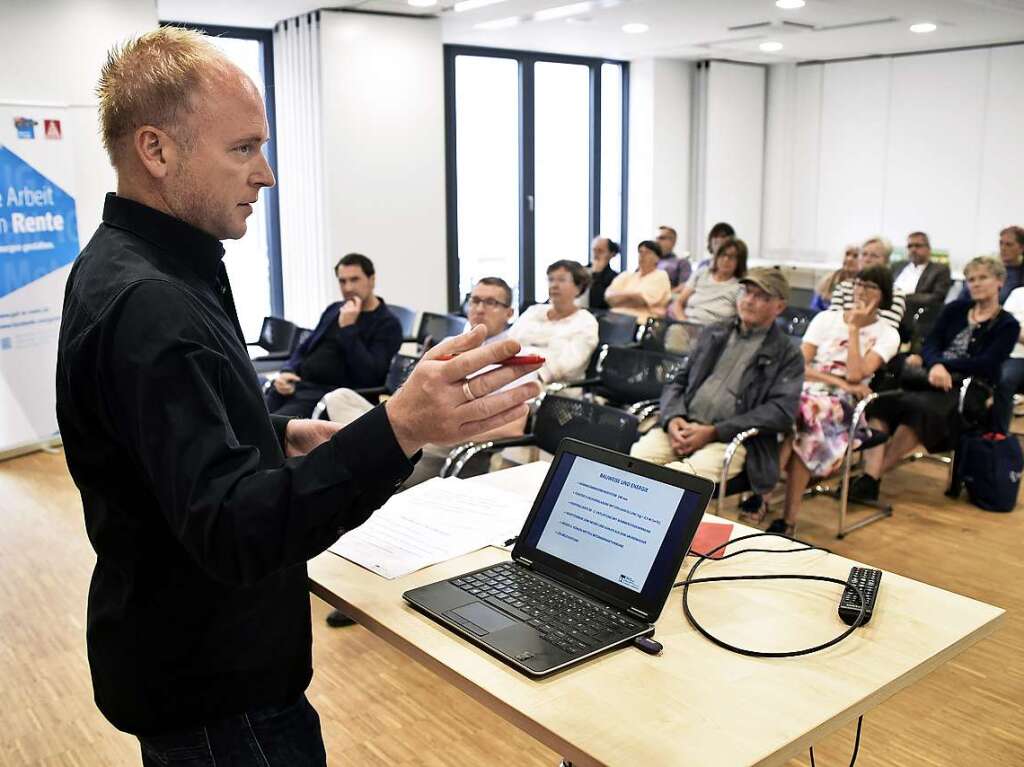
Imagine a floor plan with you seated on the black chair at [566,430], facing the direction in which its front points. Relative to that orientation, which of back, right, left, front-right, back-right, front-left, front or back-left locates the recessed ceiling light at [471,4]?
back-right

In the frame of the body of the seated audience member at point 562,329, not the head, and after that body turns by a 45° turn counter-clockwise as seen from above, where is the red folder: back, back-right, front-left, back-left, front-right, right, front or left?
front

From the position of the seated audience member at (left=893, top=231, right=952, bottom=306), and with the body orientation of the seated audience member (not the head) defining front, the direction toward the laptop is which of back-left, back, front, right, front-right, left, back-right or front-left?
front-left

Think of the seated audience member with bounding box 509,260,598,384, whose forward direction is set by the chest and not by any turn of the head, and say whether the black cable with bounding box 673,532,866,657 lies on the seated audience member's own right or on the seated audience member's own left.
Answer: on the seated audience member's own left

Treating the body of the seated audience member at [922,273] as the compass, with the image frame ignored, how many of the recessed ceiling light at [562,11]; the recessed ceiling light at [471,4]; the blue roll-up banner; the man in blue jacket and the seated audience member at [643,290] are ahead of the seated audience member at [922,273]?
5

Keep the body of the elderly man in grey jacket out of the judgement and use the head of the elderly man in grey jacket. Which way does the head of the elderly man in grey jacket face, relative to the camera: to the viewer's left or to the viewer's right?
to the viewer's left

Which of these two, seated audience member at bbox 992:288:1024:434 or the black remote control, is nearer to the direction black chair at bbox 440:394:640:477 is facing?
the black remote control

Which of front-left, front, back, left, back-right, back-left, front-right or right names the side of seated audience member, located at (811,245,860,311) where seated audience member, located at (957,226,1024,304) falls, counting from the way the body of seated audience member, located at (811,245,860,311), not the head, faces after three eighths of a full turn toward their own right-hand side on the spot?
front-right

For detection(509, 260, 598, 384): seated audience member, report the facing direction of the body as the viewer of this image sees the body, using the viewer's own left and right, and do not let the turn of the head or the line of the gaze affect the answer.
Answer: facing the viewer and to the left of the viewer

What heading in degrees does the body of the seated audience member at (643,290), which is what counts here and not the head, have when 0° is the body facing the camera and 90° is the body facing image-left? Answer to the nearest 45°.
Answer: approximately 45°

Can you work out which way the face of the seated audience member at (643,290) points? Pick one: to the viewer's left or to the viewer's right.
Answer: to the viewer's left

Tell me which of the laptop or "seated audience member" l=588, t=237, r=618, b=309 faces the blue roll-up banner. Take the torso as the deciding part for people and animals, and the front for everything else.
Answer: the seated audience member

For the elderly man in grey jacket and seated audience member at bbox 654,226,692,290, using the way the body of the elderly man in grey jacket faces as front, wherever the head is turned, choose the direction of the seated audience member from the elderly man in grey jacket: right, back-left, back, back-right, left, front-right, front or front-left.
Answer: back-right

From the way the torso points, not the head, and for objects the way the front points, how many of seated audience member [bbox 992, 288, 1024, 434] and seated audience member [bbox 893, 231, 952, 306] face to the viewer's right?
0

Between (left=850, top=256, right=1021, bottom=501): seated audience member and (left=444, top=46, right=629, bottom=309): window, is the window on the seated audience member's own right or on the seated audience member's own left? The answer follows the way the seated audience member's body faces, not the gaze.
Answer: on the seated audience member's own right

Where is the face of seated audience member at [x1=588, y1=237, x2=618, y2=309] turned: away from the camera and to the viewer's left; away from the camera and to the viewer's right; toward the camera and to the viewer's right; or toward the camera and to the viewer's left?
toward the camera and to the viewer's left

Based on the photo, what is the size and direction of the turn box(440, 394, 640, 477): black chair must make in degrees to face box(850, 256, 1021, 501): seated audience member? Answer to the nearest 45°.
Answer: approximately 180°

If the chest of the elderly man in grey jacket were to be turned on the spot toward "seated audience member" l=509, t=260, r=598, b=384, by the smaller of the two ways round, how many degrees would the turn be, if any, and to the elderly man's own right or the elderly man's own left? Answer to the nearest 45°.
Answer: approximately 90° to the elderly man's own right

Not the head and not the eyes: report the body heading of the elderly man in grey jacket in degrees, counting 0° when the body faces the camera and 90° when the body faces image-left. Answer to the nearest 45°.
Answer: approximately 45°

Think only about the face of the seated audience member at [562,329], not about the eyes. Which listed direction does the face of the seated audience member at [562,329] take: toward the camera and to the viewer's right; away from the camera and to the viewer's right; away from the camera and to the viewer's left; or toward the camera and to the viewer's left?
toward the camera and to the viewer's left

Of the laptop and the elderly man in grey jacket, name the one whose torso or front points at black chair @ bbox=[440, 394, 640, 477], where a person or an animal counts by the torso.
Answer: the elderly man in grey jacket
